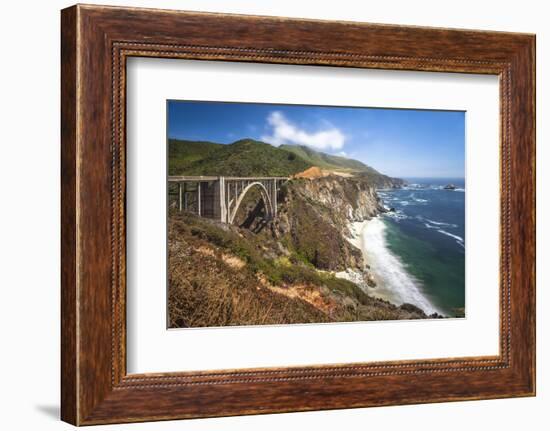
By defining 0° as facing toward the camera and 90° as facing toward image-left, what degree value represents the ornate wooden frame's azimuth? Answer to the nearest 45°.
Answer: approximately 315°
